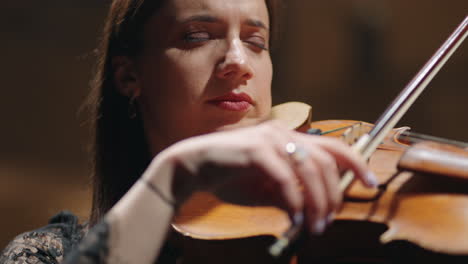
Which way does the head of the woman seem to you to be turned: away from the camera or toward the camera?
toward the camera

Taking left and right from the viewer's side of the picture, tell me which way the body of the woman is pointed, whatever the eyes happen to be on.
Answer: facing the viewer and to the right of the viewer
